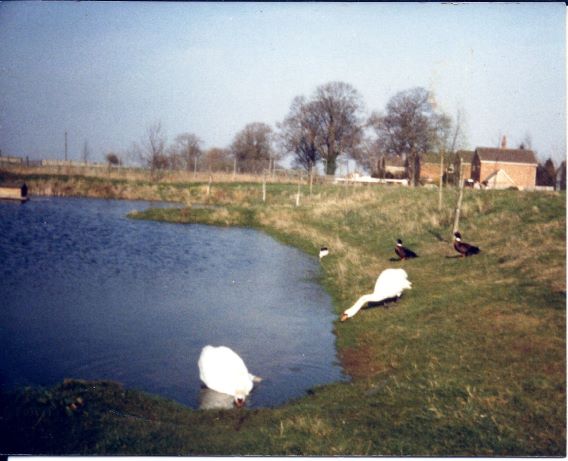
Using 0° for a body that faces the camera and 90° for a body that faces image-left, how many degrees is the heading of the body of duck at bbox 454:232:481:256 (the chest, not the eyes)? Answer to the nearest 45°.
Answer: approximately 90°

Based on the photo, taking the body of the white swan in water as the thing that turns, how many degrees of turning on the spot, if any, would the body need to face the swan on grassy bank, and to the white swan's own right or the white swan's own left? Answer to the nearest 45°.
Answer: approximately 90° to the white swan's own left

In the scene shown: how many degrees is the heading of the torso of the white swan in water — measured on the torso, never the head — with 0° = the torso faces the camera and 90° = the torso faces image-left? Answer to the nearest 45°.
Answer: approximately 315°

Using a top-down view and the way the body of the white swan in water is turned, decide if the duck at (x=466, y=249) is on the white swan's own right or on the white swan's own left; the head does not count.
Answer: on the white swan's own left

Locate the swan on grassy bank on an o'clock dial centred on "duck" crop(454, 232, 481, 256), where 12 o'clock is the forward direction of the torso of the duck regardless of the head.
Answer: The swan on grassy bank is roughly at 10 o'clock from the duck.

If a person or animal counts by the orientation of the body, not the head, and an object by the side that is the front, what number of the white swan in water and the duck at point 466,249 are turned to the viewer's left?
1

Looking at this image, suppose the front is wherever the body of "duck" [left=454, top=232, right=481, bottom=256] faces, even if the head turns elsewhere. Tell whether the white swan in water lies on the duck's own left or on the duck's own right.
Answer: on the duck's own left
